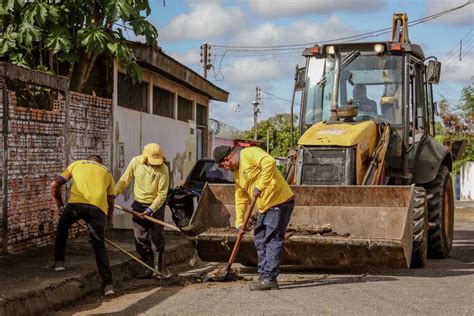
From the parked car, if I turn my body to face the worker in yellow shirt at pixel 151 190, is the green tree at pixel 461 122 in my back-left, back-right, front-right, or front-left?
back-left

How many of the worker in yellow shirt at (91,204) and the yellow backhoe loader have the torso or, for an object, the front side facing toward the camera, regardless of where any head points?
1

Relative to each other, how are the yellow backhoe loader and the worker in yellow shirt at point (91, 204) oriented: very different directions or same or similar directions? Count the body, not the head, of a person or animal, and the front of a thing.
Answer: very different directions

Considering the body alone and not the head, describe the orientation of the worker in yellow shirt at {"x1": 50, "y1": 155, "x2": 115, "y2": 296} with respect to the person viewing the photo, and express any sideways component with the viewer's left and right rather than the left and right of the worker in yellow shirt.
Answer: facing away from the viewer

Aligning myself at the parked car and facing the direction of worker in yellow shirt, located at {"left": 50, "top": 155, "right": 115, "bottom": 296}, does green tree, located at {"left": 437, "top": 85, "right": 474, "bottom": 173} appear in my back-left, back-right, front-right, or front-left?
back-left

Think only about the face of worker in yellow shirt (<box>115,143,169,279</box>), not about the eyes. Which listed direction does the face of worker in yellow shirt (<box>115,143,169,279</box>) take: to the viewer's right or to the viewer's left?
to the viewer's right

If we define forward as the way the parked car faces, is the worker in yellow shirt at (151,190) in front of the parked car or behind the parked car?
in front

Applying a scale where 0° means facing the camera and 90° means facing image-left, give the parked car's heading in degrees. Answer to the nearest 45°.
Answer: approximately 45°

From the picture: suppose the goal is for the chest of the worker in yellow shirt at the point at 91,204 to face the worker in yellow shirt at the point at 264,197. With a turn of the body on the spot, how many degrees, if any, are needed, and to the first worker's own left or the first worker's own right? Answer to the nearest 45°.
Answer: approximately 90° to the first worker's own right

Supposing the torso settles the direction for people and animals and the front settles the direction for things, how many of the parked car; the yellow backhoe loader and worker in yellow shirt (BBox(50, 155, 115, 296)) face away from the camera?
1

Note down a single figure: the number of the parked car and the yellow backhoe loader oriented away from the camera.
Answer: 0

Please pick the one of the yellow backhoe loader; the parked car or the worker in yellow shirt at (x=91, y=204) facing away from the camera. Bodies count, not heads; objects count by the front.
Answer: the worker in yellow shirt
